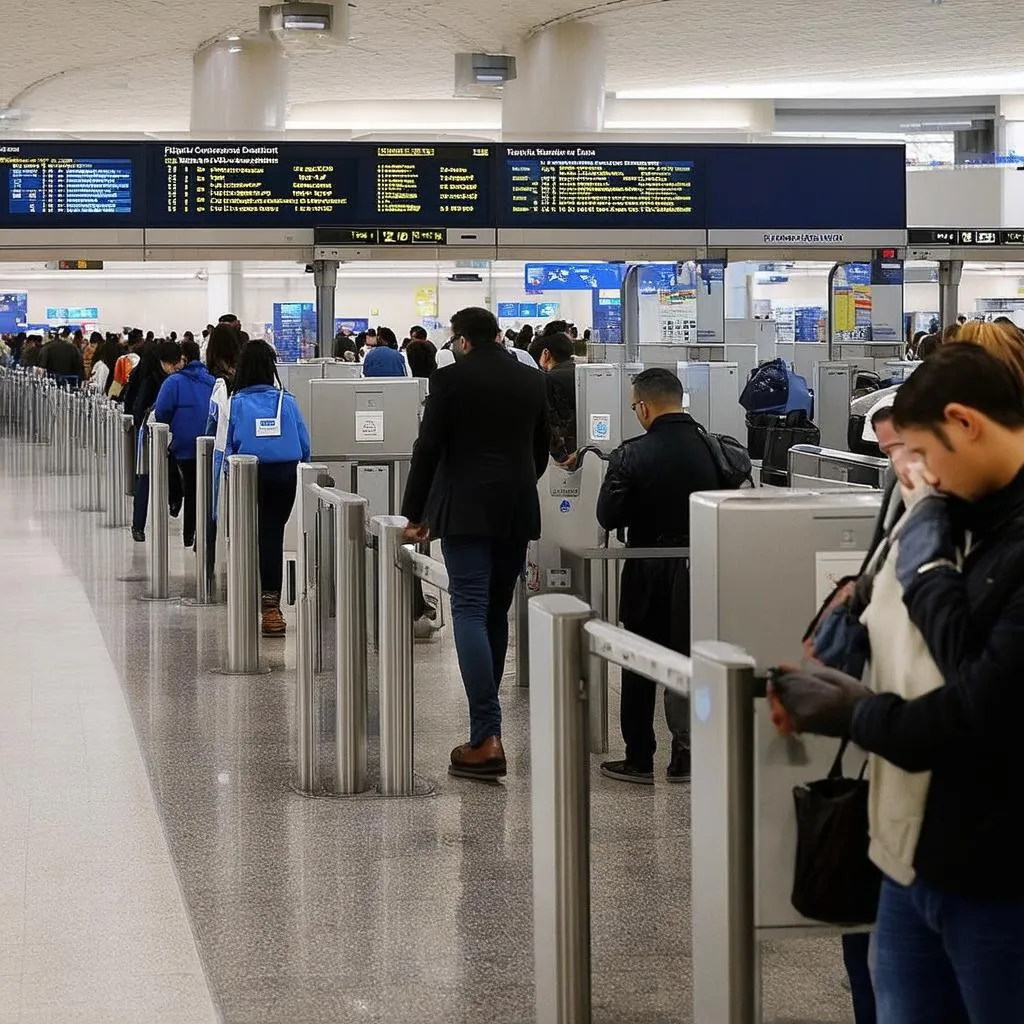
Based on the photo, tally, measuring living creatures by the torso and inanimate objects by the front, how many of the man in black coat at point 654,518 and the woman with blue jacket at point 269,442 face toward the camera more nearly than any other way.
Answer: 0

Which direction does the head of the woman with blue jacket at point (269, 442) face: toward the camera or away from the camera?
away from the camera

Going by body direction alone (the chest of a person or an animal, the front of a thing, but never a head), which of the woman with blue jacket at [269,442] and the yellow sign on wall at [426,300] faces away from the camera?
the woman with blue jacket

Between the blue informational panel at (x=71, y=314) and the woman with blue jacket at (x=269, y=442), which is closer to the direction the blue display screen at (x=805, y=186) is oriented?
the woman with blue jacket

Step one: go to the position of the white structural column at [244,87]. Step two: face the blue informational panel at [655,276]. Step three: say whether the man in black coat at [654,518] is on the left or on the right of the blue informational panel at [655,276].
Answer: right

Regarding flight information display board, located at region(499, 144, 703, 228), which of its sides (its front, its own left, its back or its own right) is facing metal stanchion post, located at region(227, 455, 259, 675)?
front

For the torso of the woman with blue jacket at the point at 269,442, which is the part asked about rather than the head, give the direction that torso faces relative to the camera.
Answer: away from the camera

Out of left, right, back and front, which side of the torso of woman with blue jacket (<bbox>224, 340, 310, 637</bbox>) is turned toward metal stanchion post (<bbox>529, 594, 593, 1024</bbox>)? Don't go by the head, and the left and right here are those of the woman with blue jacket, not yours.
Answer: back

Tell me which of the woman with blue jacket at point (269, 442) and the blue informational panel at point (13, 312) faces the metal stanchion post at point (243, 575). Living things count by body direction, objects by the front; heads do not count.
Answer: the blue informational panel
